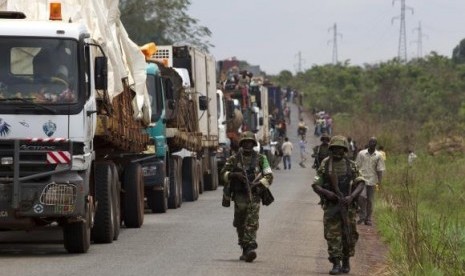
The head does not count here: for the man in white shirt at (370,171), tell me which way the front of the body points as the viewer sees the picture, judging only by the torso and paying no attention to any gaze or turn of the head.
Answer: toward the camera

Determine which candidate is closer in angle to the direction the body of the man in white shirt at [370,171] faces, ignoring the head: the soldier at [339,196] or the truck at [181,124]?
the soldier

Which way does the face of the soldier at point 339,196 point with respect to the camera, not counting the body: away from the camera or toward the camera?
toward the camera

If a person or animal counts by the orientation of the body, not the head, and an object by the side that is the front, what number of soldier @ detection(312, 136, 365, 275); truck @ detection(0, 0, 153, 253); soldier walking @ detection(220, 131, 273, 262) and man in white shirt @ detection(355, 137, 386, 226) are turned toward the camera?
4

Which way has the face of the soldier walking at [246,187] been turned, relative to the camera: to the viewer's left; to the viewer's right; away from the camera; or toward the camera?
toward the camera

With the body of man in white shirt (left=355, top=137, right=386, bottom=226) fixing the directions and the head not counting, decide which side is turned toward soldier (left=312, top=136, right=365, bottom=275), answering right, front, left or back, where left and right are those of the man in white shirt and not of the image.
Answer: front

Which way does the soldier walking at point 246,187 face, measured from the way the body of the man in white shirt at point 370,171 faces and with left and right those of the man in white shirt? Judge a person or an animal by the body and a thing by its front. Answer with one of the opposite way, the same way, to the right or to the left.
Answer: the same way

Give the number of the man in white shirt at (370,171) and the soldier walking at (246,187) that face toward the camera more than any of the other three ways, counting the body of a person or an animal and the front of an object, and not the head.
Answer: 2

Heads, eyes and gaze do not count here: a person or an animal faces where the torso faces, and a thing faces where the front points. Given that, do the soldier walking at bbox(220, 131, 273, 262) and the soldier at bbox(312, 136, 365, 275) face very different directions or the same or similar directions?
same or similar directions

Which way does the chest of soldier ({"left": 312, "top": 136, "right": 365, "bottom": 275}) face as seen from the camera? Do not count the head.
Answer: toward the camera

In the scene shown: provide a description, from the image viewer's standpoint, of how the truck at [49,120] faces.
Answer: facing the viewer

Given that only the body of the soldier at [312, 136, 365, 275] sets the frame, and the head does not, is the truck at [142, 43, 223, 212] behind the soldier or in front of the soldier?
behind
